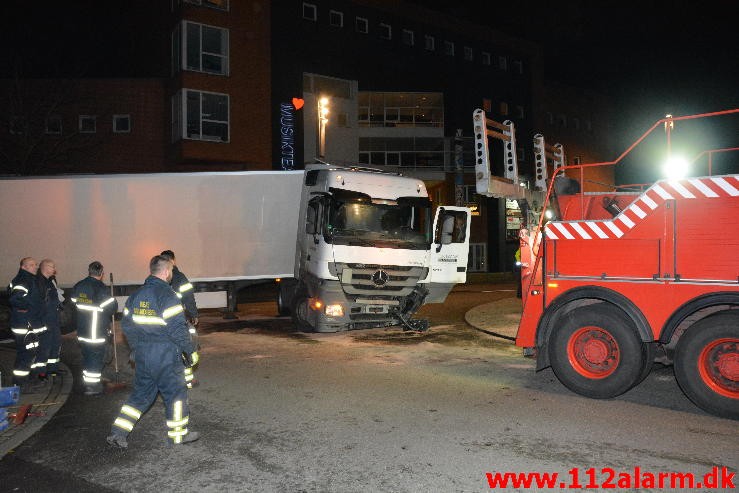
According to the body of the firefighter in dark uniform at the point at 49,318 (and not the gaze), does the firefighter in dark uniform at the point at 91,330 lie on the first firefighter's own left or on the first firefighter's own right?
on the first firefighter's own right

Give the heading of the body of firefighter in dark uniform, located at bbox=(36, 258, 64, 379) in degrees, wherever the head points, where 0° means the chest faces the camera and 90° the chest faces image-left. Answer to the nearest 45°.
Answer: approximately 270°

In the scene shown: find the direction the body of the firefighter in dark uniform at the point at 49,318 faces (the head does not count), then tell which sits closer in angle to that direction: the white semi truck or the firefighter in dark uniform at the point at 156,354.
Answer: the white semi truck

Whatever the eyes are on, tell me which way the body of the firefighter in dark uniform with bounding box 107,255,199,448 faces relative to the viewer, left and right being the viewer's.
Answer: facing away from the viewer and to the right of the viewer

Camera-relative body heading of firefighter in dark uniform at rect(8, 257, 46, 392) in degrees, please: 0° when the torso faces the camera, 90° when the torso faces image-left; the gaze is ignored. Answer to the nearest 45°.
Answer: approximately 270°

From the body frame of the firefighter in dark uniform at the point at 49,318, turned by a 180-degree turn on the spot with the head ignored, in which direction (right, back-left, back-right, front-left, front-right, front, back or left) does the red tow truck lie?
back-left

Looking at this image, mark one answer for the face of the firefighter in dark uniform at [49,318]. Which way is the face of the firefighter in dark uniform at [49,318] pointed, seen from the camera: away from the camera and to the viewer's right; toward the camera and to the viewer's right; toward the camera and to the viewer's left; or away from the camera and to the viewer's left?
toward the camera and to the viewer's right

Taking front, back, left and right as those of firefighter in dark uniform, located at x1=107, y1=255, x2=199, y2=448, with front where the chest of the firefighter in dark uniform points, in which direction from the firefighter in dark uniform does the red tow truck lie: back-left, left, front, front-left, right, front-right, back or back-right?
front-right

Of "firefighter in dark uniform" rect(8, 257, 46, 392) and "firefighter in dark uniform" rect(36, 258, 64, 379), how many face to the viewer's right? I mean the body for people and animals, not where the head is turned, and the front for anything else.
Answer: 2

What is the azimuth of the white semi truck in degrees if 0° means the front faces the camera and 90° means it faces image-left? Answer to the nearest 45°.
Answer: approximately 315°

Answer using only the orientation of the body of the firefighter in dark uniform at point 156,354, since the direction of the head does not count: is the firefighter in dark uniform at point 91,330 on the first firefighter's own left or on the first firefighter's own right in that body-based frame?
on the first firefighter's own left
